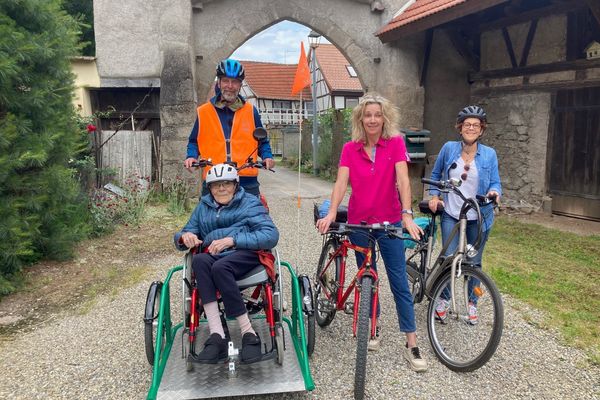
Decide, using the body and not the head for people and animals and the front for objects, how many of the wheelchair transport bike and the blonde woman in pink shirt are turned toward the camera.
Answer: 2

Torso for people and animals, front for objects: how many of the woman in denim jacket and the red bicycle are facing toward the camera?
2

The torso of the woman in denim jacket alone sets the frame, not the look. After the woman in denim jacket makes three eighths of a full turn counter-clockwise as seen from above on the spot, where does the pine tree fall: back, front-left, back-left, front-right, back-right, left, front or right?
back-left

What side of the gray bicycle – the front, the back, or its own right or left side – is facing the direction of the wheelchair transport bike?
right

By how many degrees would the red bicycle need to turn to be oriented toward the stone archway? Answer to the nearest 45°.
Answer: approximately 135° to its right
